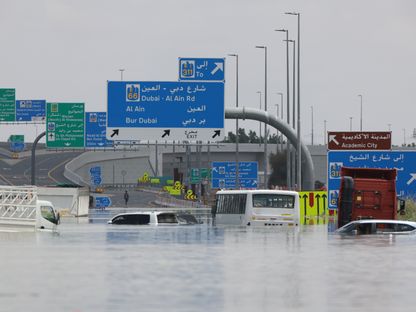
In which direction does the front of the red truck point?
away from the camera

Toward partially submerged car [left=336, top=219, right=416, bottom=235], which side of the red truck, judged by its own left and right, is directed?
back
